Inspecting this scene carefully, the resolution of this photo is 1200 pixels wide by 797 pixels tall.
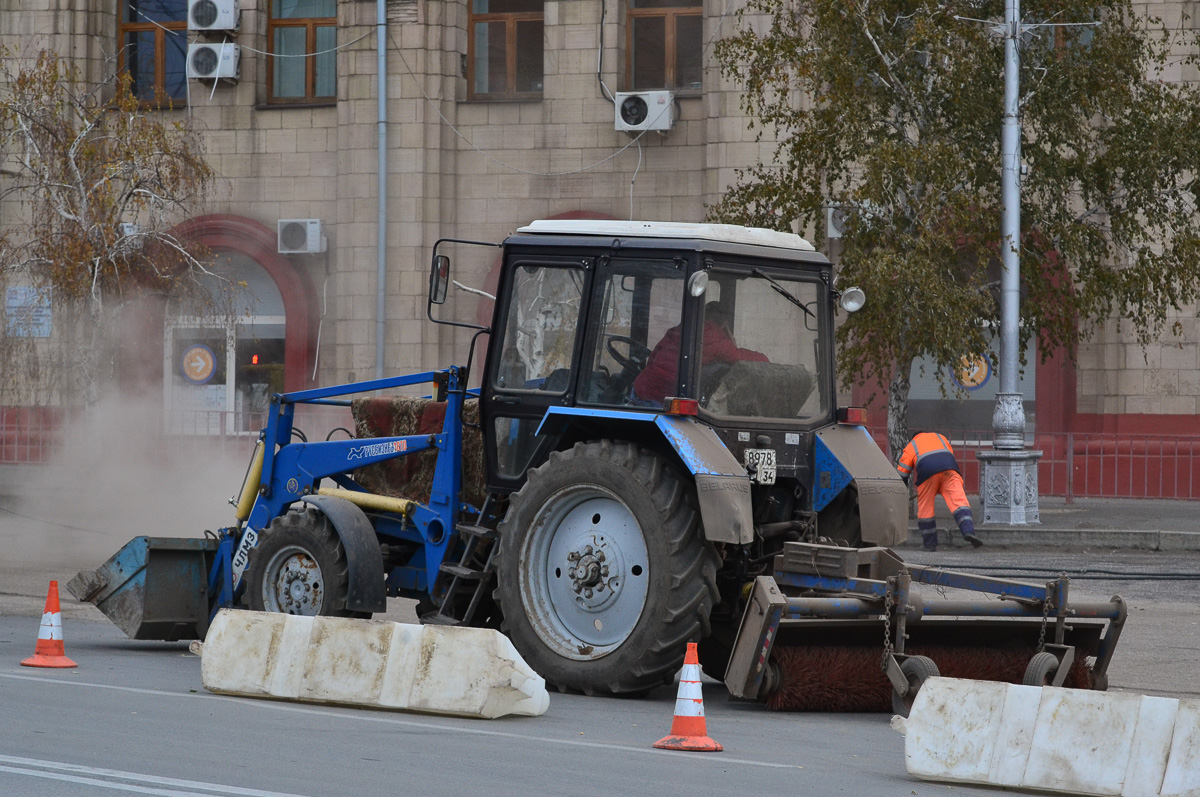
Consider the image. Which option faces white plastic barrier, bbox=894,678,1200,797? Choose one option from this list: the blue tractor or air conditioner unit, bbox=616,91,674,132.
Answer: the air conditioner unit

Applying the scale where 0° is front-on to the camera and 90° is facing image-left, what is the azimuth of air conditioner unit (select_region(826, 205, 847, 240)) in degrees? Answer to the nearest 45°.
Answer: approximately 0°

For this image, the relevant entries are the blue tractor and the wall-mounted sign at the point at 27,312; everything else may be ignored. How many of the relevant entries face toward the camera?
1

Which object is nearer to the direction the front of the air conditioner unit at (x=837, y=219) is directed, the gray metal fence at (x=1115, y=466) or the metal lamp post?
the metal lamp post

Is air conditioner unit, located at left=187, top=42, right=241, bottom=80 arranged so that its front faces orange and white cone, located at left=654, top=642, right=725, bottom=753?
yes
